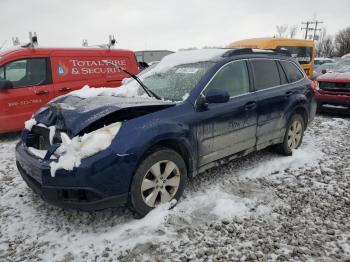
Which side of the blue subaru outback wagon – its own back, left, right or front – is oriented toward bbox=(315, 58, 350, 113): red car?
back

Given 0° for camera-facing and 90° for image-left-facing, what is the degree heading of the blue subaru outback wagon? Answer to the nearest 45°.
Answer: approximately 45°

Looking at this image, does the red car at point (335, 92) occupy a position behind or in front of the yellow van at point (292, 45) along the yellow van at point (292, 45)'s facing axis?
behind

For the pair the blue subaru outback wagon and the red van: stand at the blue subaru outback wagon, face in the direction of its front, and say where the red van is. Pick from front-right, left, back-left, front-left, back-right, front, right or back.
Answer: right

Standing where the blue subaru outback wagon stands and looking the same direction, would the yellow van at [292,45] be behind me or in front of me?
behind

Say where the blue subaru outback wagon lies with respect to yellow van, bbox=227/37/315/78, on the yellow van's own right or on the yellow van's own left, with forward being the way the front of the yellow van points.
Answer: on the yellow van's own left

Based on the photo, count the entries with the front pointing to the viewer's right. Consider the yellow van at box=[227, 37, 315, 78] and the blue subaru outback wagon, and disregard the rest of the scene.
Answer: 0
